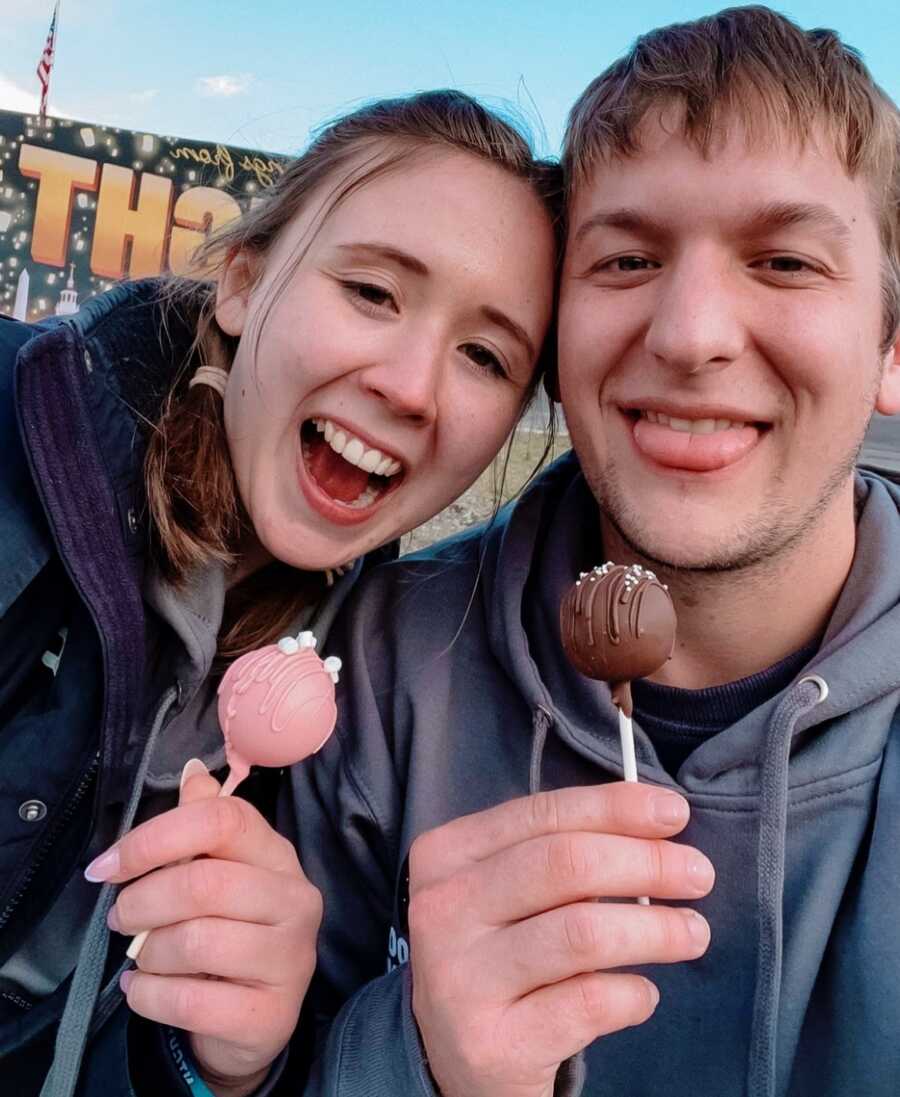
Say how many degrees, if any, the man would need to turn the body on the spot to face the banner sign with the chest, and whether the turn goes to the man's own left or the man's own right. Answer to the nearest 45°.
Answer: approximately 135° to the man's own right

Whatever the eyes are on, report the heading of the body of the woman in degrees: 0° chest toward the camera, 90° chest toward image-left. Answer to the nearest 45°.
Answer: approximately 315°

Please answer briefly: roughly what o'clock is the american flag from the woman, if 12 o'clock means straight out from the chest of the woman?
The american flag is roughly at 7 o'clock from the woman.

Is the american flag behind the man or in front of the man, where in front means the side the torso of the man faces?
behind

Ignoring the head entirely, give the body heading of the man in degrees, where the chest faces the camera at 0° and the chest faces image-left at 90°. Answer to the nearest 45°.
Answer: approximately 0°
